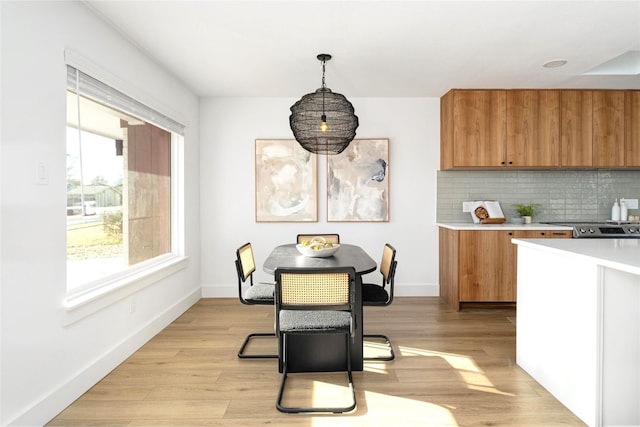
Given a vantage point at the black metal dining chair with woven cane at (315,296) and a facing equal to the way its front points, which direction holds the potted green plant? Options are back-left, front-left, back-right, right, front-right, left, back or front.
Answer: front-right

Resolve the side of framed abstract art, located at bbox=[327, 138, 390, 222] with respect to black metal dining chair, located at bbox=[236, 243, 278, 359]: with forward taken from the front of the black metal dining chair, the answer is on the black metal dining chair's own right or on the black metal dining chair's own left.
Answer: on the black metal dining chair's own left

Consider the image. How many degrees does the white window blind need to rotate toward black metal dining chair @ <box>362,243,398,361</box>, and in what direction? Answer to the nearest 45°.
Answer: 0° — it already faces it

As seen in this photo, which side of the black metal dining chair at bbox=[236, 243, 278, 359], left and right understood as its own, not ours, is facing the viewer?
right

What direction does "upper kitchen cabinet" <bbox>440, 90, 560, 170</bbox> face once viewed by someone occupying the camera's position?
facing the viewer

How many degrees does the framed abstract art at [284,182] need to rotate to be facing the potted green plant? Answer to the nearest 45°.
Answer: approximately 90° to its left

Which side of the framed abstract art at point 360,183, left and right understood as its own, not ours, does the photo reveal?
front

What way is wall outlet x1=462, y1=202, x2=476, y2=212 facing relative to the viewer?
toward the camera

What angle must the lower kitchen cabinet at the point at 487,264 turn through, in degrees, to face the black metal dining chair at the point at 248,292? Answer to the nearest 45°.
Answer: approximately 45° to its right

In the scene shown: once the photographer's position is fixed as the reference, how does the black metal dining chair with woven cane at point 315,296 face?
facing away from the viewer

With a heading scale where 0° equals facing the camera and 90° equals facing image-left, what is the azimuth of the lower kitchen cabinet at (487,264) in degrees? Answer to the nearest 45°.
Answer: approximately 0°

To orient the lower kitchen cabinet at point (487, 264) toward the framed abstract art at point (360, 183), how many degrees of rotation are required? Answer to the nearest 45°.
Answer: approximately 90° to its right

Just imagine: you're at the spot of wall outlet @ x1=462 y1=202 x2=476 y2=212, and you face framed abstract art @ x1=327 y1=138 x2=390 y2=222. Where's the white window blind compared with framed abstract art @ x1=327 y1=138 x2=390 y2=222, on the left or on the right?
left

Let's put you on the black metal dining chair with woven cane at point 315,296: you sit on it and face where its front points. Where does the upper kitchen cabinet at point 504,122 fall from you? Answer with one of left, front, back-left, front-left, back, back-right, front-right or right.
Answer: front-right

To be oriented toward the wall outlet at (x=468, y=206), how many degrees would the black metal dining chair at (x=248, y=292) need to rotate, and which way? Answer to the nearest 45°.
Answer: approximately 45° to its left
